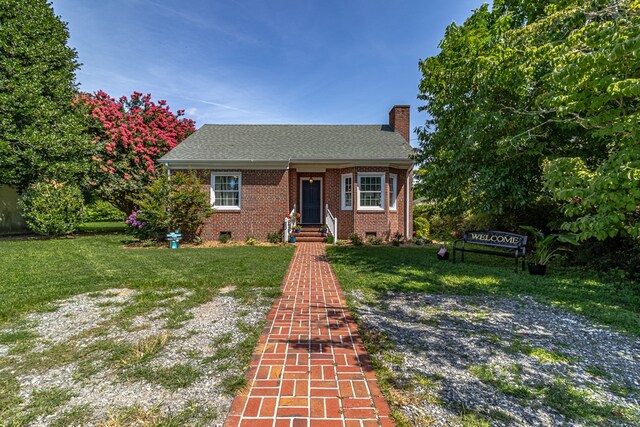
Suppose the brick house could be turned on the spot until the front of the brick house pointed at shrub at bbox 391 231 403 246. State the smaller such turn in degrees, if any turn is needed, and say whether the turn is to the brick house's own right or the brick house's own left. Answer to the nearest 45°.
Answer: approximately 90° to the brick house's own left

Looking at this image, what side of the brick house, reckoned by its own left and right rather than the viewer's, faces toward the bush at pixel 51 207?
right

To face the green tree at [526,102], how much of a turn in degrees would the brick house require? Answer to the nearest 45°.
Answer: approximately 45° to its left

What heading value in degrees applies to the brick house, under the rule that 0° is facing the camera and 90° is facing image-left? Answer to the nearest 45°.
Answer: approximately 0°

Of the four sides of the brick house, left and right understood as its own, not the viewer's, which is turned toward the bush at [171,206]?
right

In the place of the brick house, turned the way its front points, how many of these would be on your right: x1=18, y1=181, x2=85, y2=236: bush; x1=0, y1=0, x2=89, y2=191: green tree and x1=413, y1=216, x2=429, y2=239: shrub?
2

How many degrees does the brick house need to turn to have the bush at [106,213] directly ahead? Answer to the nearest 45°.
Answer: approximately 135° to its right

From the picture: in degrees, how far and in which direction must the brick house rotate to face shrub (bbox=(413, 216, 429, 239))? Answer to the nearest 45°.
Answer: approximately 90° to its left

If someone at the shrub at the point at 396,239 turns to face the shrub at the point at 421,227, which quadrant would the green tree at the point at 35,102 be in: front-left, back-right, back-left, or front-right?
back-left

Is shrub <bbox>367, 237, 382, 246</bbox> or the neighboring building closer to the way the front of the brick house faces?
the shrub
